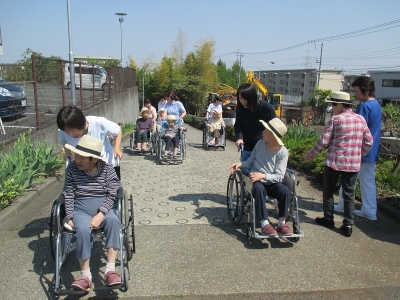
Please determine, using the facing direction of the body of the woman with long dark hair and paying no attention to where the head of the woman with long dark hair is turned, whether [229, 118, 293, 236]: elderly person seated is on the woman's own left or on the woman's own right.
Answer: on the woman's own left

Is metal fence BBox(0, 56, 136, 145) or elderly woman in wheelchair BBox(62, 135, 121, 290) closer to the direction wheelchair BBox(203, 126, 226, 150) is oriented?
the elderly woman in wheelchair

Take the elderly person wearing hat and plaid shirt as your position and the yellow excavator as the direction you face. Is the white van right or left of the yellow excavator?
left

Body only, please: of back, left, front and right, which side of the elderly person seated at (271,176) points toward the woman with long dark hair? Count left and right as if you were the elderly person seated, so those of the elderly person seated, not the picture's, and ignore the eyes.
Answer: back

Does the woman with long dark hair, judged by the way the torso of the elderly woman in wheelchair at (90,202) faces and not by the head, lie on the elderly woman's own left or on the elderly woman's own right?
on the elderly woman's own left

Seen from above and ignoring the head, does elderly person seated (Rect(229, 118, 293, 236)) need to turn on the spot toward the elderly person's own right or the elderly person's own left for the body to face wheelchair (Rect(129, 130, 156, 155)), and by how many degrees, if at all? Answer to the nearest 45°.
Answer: approximately 135° to the elderly person's own right

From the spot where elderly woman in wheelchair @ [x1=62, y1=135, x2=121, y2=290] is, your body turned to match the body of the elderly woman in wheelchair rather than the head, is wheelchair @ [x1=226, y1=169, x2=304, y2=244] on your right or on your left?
on your left

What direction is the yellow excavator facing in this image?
to the viewer's left

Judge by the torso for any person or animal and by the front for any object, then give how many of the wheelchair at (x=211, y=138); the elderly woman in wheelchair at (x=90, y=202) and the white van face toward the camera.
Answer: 2

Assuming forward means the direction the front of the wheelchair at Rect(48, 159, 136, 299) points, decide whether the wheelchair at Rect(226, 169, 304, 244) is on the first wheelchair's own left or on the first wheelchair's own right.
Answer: on the first wheelchair's own left

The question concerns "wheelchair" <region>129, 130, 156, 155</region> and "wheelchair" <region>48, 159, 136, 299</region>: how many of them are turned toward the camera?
2
